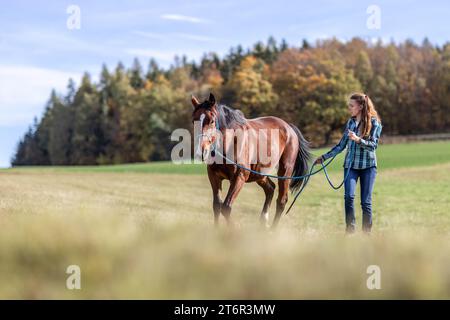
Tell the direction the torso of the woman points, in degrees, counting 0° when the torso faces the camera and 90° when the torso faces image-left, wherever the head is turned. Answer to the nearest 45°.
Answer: approximately 45°

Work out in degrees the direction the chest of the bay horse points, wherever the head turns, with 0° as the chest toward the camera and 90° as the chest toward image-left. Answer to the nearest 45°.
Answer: approximately 45°

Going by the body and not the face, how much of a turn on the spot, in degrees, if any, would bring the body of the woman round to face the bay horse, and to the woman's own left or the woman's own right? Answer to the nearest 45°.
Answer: approximately 45° to the woman's own right

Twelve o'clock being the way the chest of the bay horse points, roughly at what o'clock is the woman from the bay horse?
The woman is roughly at 8 o'clock from the bay horse.
